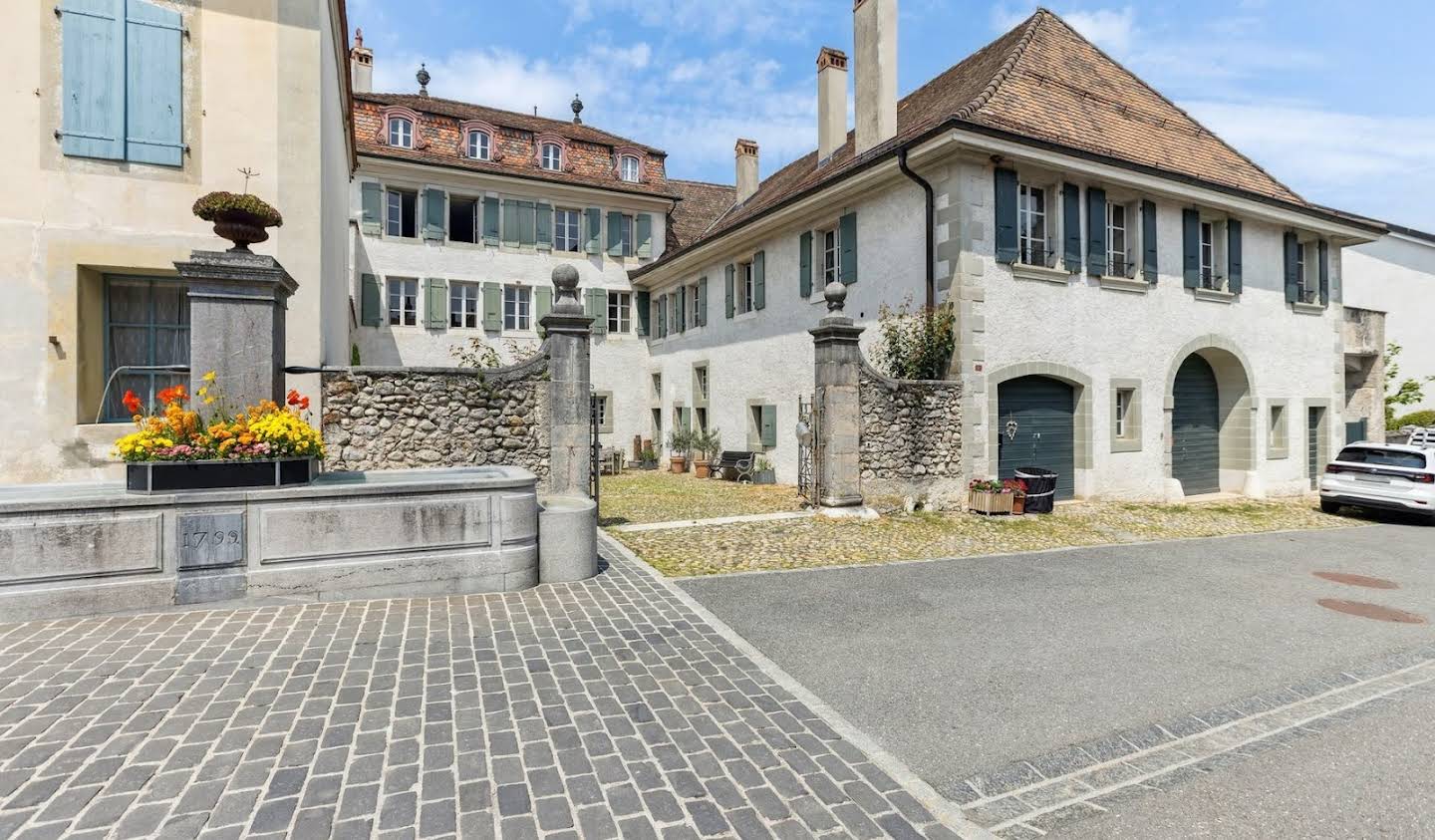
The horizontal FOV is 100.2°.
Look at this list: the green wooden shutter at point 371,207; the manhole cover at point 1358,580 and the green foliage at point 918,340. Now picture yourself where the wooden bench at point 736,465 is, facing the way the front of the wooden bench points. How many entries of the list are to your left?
2

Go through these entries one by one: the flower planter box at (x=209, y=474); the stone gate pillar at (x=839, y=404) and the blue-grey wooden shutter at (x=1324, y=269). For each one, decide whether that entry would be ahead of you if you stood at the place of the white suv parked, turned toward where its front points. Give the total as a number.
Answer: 1

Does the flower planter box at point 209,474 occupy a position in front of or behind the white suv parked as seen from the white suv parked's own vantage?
behind

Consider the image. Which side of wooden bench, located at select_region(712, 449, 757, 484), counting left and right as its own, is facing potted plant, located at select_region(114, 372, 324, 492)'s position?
front

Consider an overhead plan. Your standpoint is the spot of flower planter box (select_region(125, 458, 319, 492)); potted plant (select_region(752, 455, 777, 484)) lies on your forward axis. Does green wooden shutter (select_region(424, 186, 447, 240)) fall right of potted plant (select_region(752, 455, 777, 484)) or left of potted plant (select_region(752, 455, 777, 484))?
left

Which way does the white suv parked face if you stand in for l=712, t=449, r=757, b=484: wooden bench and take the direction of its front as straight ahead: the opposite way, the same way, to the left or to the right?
the opposite way

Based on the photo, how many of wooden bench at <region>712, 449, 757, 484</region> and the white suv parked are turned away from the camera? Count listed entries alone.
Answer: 1

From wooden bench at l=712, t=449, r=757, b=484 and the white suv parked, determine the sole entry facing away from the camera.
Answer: the white suv parked

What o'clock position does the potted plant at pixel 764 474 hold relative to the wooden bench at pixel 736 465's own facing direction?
The potted plant is roughly at 9 o'clock from the wooden bench.

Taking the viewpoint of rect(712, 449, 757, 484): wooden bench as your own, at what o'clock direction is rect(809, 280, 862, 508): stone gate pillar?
The stone gate pillar is roughly at 10 o'clock from the wooden bench.

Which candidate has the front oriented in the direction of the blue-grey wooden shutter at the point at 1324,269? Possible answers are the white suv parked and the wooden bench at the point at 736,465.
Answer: the white suv parked

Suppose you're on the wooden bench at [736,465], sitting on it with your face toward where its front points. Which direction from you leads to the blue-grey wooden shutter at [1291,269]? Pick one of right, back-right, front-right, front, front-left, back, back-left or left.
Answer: back-left

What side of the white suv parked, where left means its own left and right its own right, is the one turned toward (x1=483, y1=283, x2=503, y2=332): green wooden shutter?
left

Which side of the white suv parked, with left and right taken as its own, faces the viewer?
back
